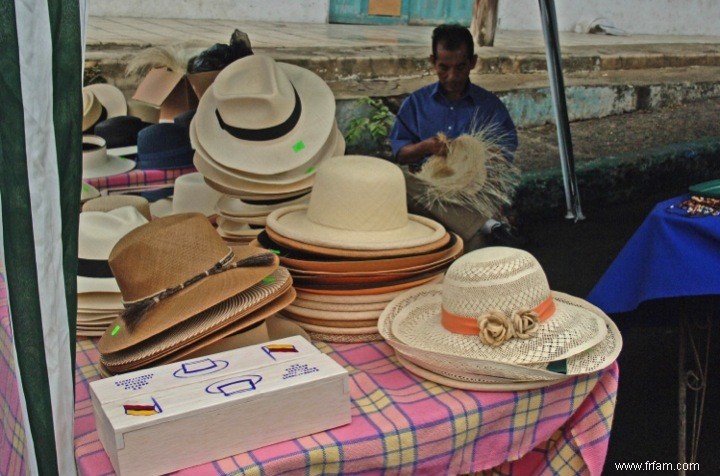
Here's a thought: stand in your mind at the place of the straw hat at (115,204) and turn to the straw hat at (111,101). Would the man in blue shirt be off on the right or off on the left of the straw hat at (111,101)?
right

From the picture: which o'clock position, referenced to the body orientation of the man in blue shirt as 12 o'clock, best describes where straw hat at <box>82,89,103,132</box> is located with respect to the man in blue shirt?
The straw hat is roughly at 3 o'clock from the man in blue shirt.

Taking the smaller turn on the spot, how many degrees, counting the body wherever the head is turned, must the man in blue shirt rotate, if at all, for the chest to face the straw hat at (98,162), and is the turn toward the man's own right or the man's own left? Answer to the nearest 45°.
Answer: approximately 45° to the man's own right

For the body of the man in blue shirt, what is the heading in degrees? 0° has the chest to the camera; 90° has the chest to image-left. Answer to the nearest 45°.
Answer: approximately 0°

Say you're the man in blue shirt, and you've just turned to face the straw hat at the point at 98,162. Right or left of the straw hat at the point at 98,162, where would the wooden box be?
left

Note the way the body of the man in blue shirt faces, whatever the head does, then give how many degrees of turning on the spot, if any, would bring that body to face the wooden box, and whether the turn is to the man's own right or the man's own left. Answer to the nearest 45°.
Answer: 0° — they already face it

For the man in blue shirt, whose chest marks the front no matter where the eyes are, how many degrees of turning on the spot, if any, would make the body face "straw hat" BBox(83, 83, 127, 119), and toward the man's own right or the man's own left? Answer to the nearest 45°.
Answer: approximately 90° to the man's own right

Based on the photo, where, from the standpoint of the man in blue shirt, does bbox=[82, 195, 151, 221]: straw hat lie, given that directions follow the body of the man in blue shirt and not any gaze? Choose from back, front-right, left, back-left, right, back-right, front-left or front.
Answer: front-right
